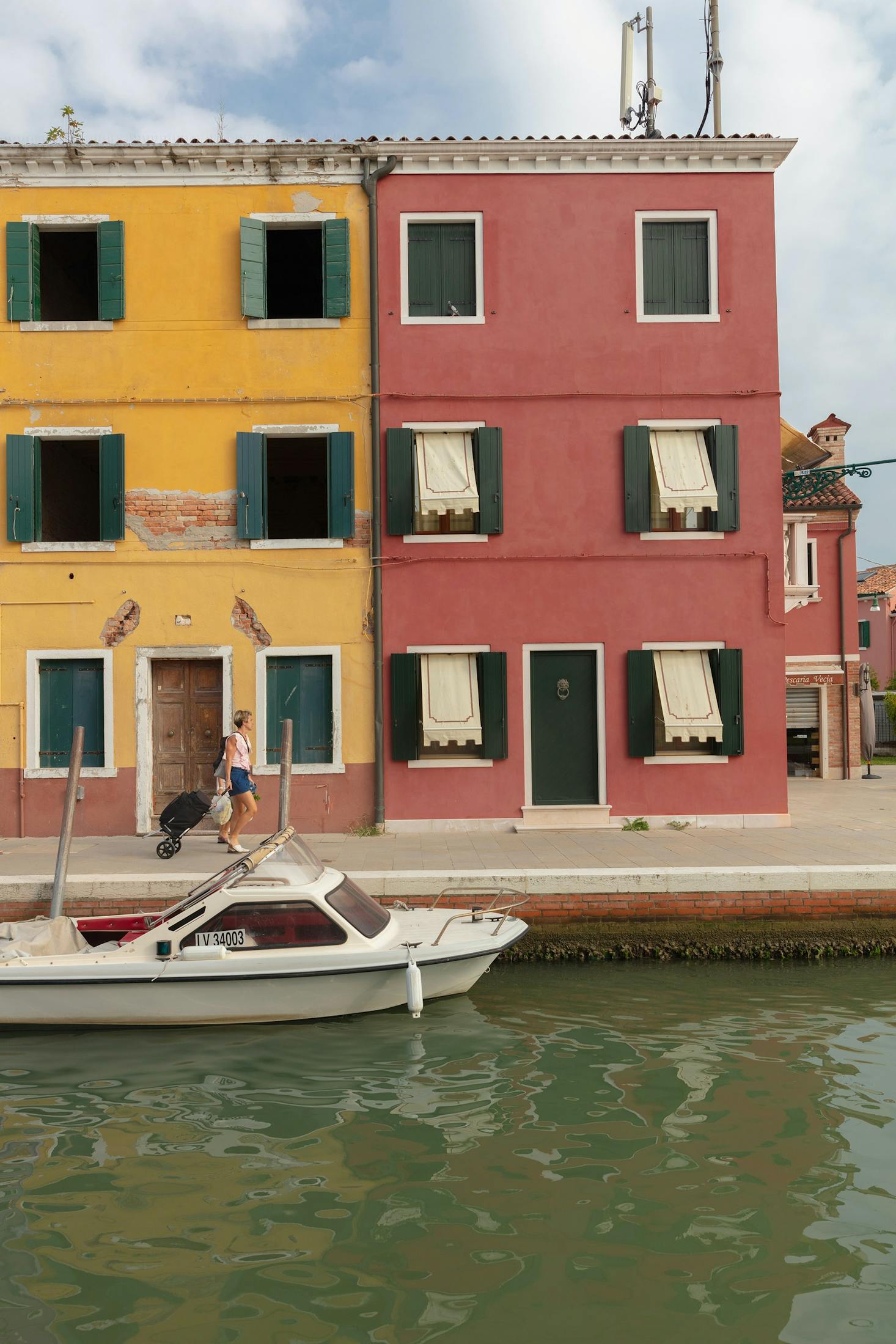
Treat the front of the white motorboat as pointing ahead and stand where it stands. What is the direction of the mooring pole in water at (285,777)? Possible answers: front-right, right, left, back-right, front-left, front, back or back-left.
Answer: left

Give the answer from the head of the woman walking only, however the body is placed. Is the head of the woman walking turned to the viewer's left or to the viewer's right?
to the viewer's right

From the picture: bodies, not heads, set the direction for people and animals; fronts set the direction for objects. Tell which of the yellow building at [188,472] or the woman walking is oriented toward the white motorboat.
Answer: the yellow building

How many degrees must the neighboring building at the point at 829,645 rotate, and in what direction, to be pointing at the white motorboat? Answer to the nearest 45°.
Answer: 0° — it already faces it

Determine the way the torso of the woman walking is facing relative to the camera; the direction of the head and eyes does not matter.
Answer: to the viewer's right

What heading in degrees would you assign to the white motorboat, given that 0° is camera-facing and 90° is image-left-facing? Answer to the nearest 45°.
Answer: approximately 270°

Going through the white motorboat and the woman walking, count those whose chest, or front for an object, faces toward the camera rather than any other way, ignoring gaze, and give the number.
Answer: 0

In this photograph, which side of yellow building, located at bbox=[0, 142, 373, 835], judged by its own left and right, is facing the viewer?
front

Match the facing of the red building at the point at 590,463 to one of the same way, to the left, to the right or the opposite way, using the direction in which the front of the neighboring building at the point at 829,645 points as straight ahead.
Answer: the same way

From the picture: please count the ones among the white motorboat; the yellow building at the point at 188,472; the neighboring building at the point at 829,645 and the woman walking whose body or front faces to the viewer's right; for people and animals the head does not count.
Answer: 2

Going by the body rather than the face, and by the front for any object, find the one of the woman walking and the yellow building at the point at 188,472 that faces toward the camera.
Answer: the yellow building

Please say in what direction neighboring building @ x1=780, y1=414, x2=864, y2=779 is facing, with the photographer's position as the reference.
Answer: facing the viewer

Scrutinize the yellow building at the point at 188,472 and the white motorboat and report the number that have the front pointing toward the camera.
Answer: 1
